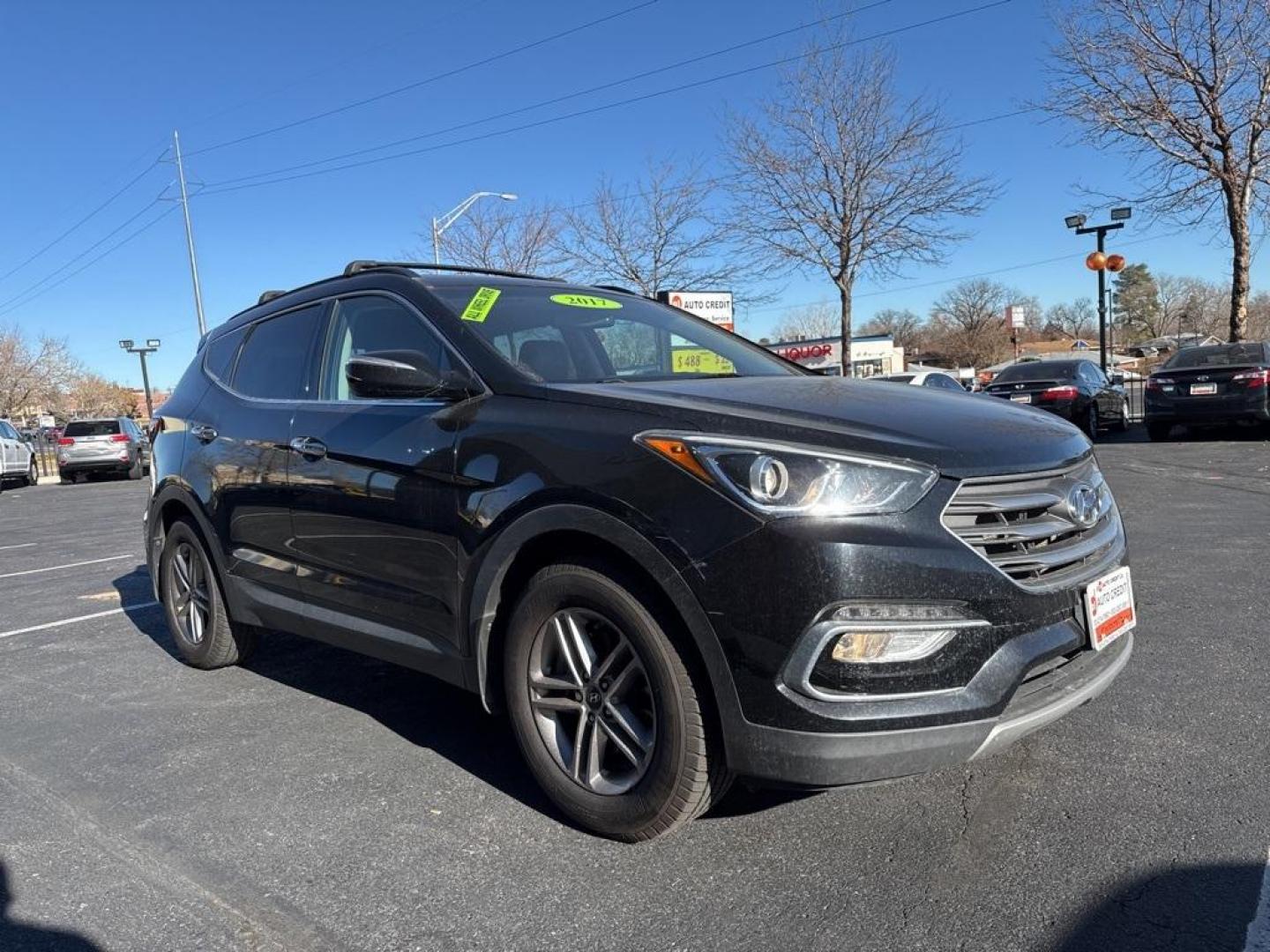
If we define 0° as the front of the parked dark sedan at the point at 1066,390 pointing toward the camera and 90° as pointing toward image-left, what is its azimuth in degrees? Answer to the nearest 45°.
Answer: approximately 225°

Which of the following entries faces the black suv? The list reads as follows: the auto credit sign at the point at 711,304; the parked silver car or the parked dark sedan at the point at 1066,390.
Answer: the auto credit sign

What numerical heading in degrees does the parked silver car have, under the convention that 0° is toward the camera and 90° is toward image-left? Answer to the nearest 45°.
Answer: approximately 225°

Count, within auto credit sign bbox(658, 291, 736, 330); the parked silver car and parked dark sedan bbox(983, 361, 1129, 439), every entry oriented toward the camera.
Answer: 1

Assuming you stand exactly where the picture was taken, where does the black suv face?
facing the viewer and to the right of the viewer

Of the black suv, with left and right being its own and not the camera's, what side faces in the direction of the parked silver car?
back

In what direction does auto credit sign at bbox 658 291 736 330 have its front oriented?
toward the camera

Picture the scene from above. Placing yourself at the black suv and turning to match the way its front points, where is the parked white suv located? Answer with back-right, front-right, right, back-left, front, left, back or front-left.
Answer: back

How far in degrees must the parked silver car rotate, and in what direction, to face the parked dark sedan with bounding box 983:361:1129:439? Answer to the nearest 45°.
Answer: approximately 90° to its right

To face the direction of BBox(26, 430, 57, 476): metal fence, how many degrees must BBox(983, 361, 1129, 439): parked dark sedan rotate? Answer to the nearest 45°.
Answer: approximately 135° to its left

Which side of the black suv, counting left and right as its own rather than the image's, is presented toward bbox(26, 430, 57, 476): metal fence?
back

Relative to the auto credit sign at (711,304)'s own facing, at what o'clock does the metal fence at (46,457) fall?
The metal fence is roughly at 4 o'clock from the auto credit sign.

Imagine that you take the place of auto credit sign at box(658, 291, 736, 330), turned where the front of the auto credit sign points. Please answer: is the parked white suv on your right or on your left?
on your right

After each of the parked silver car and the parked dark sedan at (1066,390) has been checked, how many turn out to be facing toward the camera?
0

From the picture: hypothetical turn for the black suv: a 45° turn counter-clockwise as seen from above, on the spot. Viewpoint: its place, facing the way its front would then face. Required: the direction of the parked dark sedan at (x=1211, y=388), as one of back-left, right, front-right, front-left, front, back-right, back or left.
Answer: front-left

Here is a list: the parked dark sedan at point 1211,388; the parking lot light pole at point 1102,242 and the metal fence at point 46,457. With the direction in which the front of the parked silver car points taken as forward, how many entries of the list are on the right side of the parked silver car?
2
